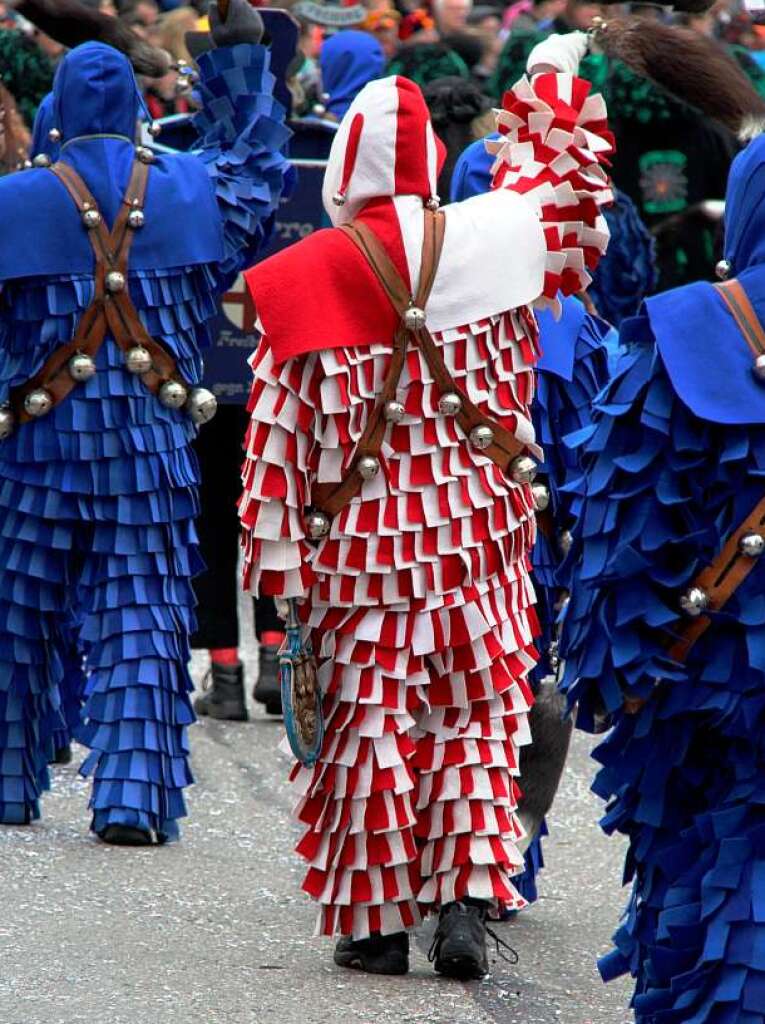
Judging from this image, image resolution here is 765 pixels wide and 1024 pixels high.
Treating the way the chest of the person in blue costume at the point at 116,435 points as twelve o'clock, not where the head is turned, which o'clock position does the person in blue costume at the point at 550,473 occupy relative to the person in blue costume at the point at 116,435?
the person in blue costume at the point at 550,473 is roughly at 4 o'clock from the person in blue costume at the point at 116,435.

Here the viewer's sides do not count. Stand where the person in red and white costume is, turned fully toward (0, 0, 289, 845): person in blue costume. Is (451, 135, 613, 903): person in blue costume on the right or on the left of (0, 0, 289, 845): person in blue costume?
right

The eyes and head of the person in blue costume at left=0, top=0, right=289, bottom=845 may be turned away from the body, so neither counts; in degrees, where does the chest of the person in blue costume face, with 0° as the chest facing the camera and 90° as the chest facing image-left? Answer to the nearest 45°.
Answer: approximately 180°

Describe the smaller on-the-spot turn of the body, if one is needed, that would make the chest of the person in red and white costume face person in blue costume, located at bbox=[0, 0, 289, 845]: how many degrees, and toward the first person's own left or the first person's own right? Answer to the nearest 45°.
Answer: approximately 45° to the first person's own left

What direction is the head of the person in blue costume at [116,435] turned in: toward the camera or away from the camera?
away from the camera

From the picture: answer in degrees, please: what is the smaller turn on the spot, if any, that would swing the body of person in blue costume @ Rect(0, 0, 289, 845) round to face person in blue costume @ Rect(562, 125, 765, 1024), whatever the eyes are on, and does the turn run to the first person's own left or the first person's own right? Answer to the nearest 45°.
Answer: approximately 135° to the first person's own right

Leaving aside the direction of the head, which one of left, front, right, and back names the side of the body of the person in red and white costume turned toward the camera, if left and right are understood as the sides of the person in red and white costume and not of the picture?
back

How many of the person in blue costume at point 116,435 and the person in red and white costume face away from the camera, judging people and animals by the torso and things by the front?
2

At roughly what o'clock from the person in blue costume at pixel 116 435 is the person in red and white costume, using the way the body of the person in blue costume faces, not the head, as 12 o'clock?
The person in red and white costume is roughly at 5 o'clock from the person in blue costume.
